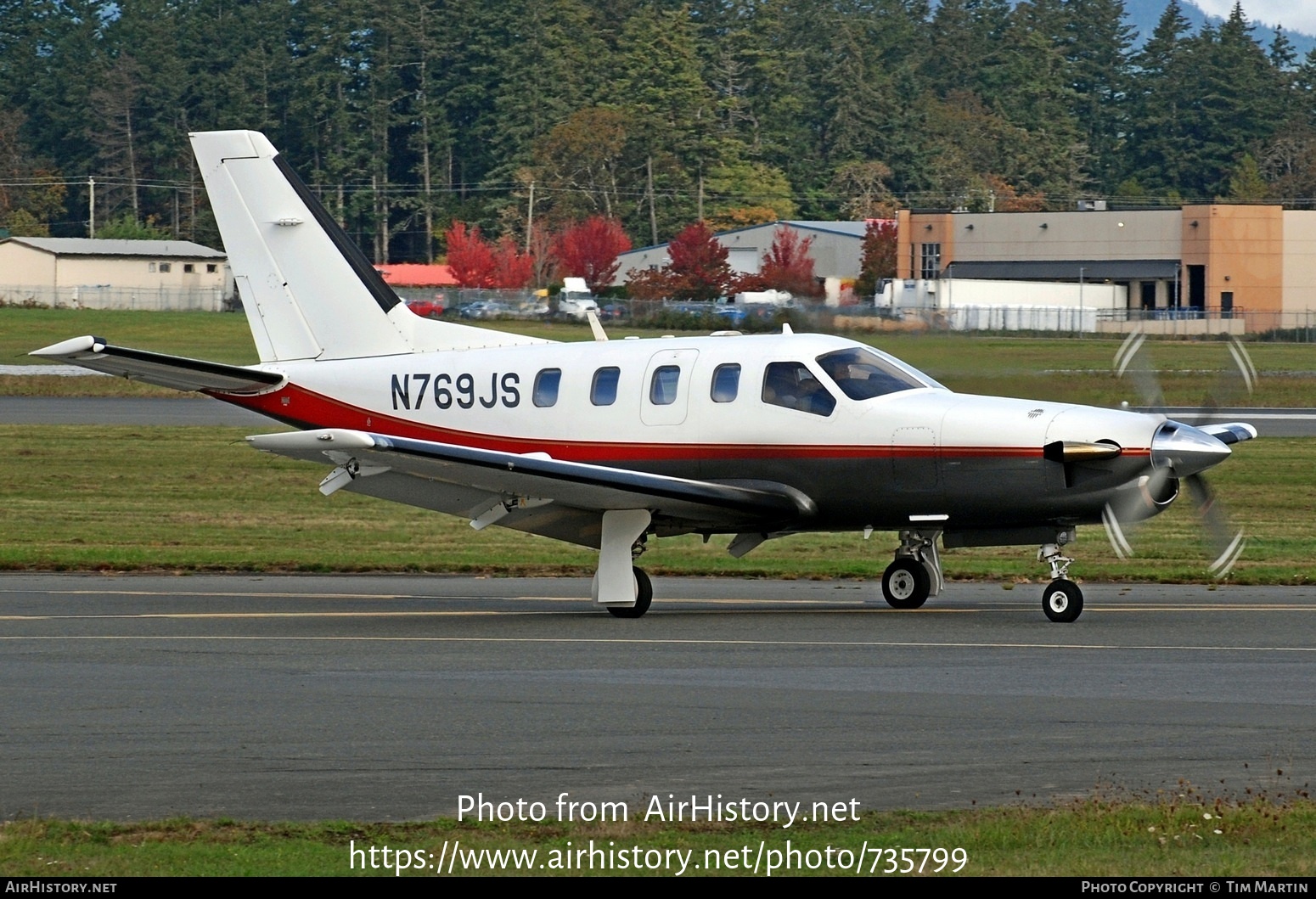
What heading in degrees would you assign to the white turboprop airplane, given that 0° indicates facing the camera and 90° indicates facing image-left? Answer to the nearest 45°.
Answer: approximately 315°
